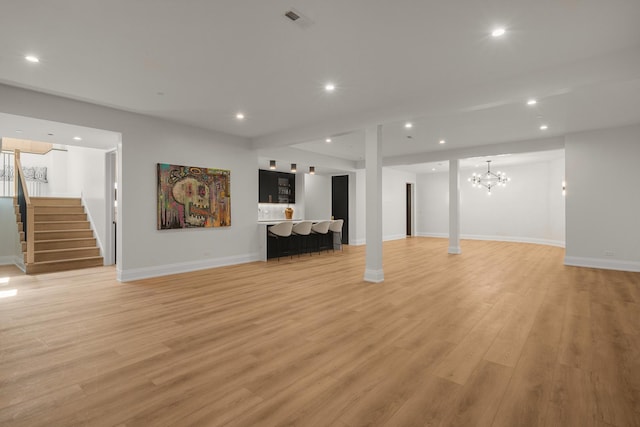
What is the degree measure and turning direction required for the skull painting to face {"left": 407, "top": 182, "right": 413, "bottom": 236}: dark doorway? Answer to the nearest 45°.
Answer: approximately 90° to its left

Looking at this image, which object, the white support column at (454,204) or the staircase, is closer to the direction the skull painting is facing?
the white support column

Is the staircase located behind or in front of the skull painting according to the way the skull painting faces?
behind

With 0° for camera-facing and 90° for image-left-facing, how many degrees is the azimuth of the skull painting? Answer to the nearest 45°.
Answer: approximately 315°

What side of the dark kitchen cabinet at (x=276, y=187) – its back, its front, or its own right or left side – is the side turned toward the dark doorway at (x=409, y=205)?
left

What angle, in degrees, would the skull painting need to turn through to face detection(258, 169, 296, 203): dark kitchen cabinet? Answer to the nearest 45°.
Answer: approximately 90° to its left

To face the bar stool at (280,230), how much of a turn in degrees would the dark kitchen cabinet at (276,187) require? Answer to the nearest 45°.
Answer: approximately 45° to its right

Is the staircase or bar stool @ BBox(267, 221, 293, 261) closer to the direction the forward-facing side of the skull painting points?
the bar stool
